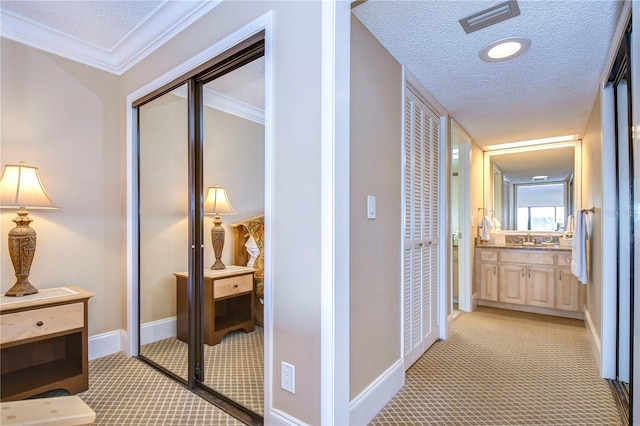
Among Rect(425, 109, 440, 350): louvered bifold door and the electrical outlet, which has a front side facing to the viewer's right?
the louvered bifold door

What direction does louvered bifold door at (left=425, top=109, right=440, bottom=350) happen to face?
to the viewer's right

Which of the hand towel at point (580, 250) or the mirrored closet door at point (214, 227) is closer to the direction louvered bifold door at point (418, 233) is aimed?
the hand towel

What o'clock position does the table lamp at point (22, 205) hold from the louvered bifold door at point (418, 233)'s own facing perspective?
The table lamp is roughly at 5 o'clock from the louvered bifold door.

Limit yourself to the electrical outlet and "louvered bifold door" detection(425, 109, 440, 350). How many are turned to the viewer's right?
1

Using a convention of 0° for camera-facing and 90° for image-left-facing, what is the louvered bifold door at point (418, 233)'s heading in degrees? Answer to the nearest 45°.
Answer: approximately 270°

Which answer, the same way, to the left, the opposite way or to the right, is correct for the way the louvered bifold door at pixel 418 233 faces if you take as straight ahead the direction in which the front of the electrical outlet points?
to the left

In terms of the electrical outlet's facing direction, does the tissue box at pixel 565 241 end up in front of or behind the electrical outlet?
behind

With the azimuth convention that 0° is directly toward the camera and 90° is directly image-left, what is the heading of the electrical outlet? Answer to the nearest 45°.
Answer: approximately 45°

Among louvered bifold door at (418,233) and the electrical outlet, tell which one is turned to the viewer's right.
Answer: the louvered bifold door

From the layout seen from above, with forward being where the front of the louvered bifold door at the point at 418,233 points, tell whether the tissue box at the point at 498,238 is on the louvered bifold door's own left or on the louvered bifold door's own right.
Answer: on the louvered bifold door's own left

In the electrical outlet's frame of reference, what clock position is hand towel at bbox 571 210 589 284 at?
The hand towel is roughly at 7 o'clock from the electrical outlet.

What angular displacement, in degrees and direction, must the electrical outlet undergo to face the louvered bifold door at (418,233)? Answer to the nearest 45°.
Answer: approximately 180°

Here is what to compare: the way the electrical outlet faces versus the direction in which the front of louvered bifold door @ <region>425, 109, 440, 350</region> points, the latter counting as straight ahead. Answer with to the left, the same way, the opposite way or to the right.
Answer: to the right
